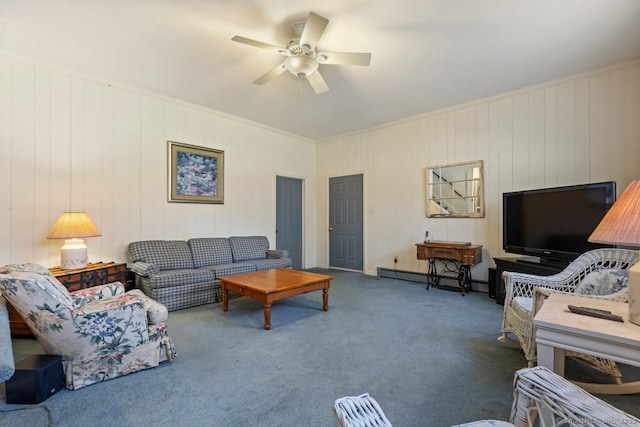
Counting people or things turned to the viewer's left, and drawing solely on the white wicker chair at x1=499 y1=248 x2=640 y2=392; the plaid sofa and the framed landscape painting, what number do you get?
1

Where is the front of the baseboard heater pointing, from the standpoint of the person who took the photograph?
facing the viewer and to the left of the viewer

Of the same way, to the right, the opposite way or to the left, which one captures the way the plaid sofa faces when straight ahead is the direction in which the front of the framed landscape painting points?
the same way

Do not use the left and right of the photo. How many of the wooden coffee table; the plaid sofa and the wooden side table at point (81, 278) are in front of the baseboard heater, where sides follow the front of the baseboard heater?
3

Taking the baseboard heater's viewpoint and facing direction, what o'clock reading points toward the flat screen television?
The flat screen television is roughly at 9 o'clock from the baseboard heater.

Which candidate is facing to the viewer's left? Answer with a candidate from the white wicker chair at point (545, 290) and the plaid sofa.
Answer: the white wicker chair

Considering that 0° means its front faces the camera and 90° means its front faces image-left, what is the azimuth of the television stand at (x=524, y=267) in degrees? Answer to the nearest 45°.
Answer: approximately 45°

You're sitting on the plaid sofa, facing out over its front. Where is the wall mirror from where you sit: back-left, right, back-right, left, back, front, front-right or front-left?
front-left

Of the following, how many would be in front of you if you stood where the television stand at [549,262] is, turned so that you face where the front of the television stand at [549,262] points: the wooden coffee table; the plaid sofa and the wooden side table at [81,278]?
3

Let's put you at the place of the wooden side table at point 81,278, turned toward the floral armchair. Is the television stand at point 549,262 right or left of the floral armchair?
left

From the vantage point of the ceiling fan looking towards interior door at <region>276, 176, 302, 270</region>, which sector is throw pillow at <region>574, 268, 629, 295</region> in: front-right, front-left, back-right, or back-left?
back-right

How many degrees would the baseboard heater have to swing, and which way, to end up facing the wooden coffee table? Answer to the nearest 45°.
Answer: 0° — it already faces it

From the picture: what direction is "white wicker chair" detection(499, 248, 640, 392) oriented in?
to the viewer's left

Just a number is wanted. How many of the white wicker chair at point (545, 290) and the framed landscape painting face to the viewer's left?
1

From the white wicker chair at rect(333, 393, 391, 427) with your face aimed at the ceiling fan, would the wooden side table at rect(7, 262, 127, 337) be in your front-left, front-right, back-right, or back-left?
front-left

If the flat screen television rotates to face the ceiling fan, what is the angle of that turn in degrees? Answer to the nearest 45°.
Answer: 0° — it already faces it

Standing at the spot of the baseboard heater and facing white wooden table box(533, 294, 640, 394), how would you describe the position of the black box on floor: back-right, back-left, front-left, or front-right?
front-right

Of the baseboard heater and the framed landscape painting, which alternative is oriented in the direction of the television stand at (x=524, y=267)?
the framed landscape painting

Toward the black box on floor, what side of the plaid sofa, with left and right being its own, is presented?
right

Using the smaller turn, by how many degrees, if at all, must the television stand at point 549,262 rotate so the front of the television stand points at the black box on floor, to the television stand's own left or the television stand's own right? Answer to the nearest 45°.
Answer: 0° — it already faces it
